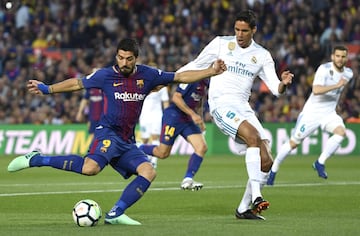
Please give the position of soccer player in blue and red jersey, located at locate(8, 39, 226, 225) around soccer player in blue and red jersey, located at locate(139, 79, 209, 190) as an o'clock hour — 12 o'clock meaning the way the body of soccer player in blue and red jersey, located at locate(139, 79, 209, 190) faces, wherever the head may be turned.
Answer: soccer player in blue and red jersey, located at locate(8, 39, 226, 225) is roughly at 2 o'clock from soccer player in blue and red jersey, located at locate(139, 79, 209, 190).

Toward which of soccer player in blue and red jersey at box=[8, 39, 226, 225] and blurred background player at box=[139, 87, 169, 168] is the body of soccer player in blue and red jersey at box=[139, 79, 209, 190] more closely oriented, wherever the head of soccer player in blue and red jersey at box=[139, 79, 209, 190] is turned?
the soccer player in blue and red jersey

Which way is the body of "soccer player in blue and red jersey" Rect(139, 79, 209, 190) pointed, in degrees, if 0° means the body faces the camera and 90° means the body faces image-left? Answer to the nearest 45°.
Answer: approximately 315°

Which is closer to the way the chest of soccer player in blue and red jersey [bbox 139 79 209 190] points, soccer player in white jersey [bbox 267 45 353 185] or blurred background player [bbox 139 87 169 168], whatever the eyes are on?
the soccer player in white jersey

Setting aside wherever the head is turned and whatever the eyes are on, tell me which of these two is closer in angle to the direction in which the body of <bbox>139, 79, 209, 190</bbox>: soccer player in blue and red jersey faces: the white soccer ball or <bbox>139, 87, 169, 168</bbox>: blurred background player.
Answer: the white soccer ball
